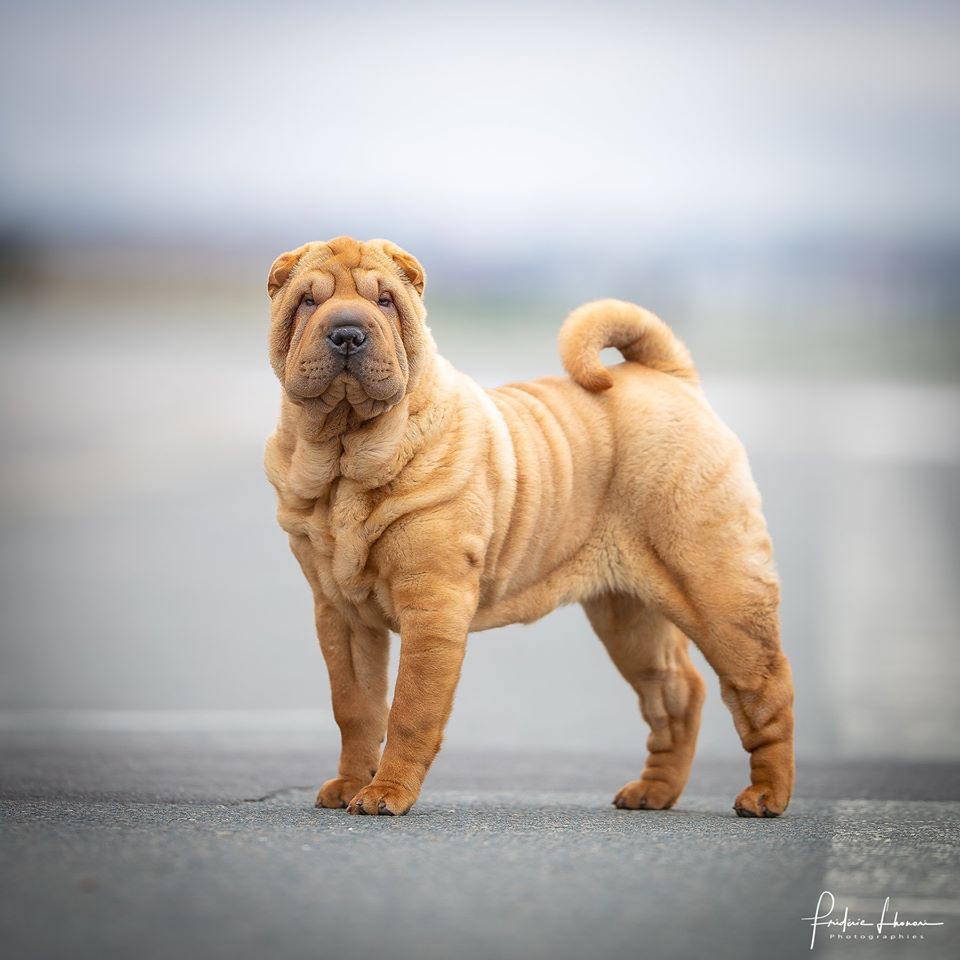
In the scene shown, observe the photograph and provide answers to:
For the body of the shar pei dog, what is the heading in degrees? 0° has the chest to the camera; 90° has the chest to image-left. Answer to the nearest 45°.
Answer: approximately 45°
